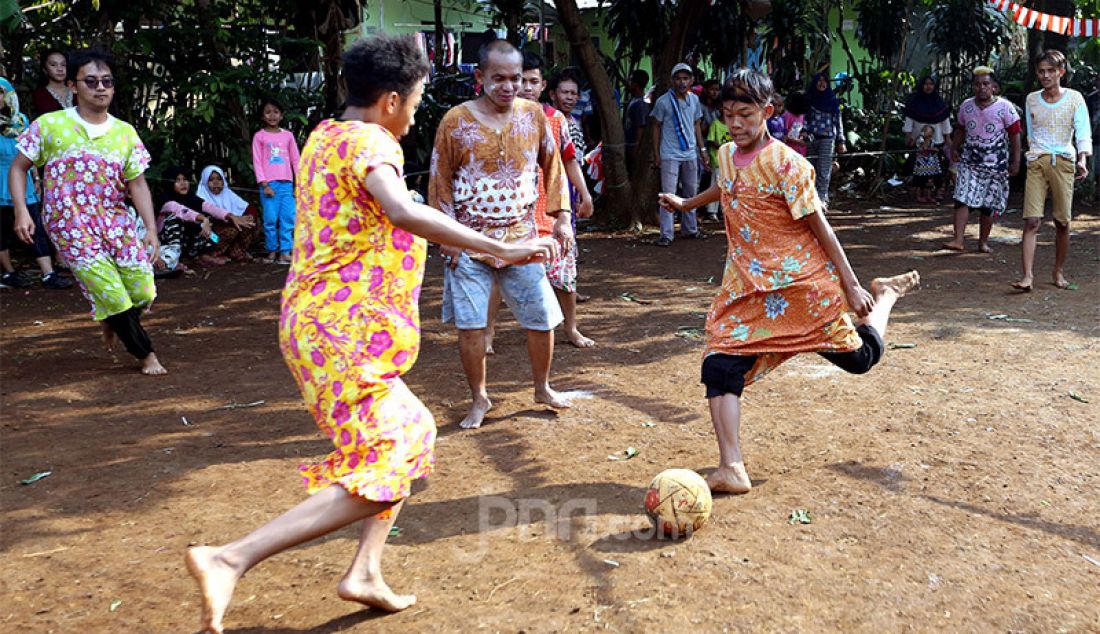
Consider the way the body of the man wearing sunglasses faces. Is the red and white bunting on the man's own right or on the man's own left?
on the man's own left

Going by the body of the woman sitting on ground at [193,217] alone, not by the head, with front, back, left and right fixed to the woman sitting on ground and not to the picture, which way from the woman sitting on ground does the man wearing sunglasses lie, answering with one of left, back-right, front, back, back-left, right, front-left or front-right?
front-right

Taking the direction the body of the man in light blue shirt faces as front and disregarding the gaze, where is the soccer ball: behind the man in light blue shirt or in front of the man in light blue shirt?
in front

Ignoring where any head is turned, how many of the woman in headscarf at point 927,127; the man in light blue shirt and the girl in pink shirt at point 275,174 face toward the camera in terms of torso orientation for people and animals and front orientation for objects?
3

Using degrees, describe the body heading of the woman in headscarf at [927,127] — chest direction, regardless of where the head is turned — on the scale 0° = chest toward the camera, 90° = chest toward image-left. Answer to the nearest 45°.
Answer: approximately 0°

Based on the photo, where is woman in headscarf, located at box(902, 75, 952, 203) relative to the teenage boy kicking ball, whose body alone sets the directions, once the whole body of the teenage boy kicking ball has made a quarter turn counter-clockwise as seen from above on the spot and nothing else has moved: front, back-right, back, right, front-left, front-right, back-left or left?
back-left

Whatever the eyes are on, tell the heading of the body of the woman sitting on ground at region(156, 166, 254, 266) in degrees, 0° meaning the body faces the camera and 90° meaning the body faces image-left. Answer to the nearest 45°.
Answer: approximately 315°

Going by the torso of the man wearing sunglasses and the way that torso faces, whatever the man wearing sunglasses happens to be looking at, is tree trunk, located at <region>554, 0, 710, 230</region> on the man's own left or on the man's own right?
on the man's own left

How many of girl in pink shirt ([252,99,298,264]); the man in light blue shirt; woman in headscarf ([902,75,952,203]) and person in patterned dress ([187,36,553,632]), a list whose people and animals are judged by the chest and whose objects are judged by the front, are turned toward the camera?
3

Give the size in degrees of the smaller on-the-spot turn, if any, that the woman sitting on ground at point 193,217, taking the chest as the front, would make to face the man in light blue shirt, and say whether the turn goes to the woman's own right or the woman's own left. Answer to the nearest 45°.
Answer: approximately 45° to the woman's own left

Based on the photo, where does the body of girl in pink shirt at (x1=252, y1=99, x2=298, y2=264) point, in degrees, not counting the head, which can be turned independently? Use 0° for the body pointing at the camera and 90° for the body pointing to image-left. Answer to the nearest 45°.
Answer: approximately 0°

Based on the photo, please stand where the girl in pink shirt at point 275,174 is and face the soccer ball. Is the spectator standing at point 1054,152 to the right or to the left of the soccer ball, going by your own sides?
left

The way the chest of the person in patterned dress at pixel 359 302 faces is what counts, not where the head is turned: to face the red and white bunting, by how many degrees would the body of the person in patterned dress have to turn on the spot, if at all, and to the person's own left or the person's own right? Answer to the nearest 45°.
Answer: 0° — they already face it

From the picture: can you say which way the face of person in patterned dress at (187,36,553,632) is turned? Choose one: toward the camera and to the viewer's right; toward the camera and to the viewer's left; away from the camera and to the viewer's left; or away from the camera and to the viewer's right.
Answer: away from the camera and to the viewer's right

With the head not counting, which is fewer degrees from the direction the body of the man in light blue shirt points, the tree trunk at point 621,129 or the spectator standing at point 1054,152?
the spectator standing

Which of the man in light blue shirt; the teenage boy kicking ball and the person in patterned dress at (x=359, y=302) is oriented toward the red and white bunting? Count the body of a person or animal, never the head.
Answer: the person in patterned dress

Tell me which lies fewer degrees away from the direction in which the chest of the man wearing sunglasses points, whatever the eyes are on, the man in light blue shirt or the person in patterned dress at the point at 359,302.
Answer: the person in patterned dress

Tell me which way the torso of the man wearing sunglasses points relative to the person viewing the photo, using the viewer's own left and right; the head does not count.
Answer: facing the viewer and to the right of the viewer
